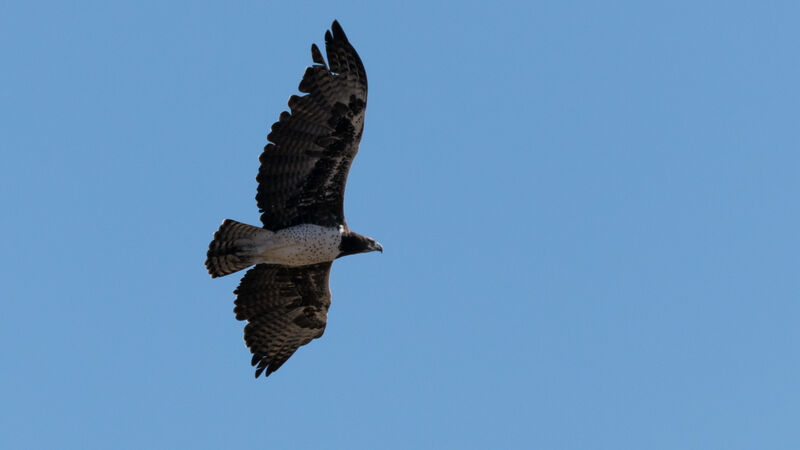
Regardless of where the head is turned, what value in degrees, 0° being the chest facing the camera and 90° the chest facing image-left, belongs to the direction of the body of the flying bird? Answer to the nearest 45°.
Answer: approximately 270°
